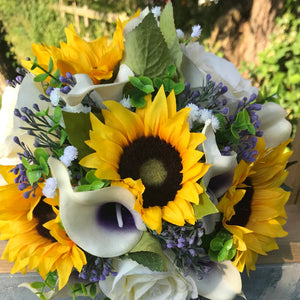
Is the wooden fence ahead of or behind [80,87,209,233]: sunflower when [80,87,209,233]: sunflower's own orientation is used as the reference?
behind

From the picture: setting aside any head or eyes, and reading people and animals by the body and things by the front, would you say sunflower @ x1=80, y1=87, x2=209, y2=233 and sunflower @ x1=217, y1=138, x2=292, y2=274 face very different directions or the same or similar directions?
same or similar directions

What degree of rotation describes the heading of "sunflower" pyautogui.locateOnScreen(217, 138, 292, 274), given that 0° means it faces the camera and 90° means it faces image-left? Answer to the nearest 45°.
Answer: approximately 315°

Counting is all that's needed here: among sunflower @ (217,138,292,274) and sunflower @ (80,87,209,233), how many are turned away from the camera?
0

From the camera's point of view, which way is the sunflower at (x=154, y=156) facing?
toward the camera
